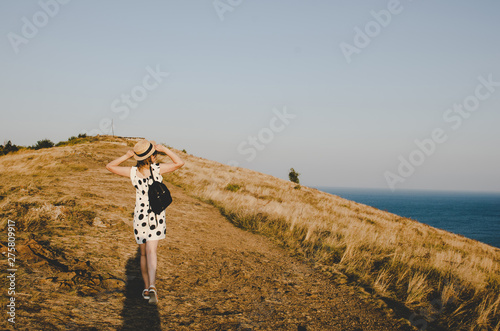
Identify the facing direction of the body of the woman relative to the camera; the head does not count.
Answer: away from the camera
